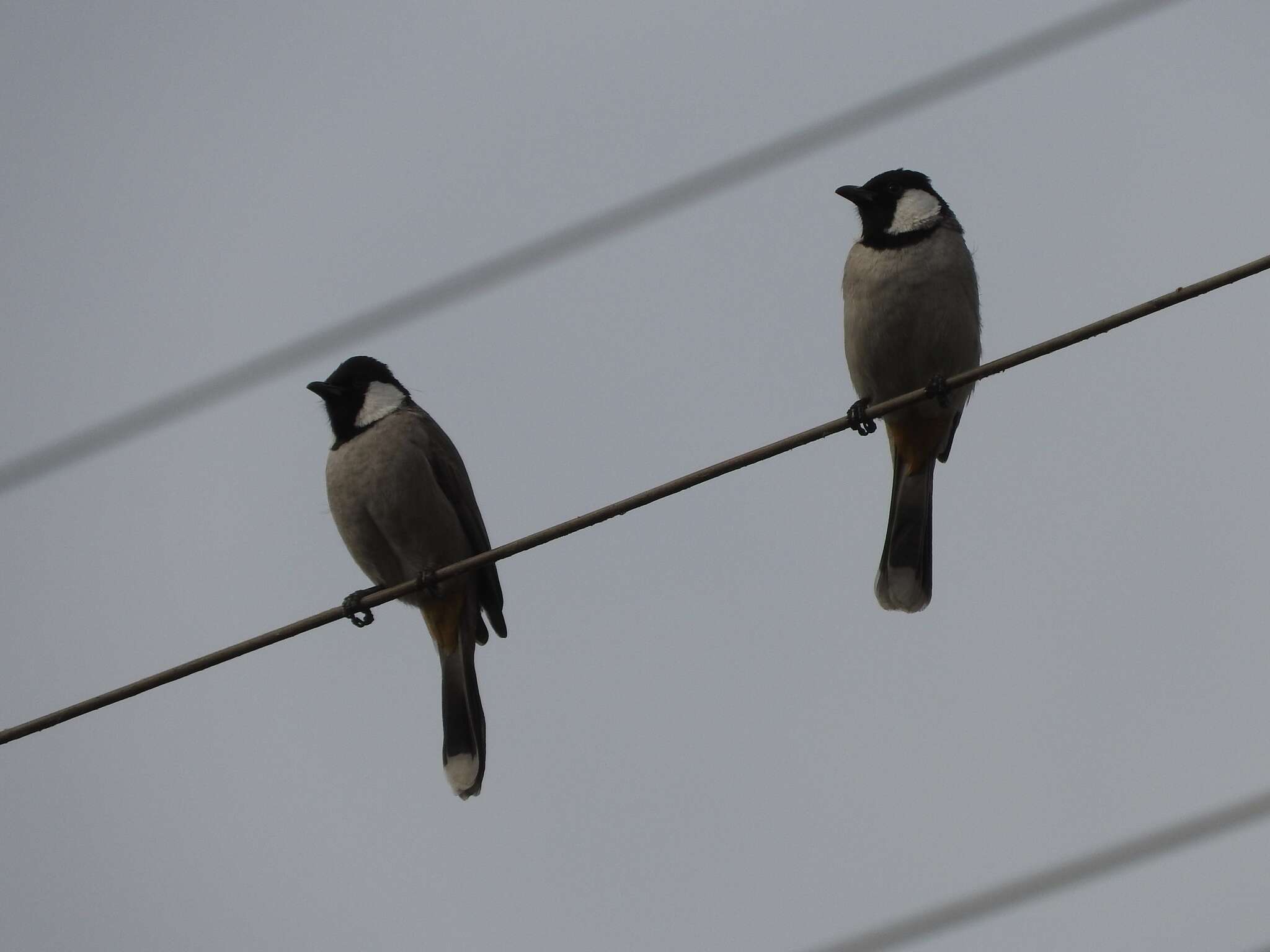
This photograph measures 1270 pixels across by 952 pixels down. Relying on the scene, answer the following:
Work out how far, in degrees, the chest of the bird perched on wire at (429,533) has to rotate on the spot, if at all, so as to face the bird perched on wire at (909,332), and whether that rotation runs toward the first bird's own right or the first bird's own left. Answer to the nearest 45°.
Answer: approximately 135° to the first bird's own left

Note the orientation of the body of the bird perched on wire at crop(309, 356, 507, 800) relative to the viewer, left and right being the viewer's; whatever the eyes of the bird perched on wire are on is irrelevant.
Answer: facing the viewer and to the left of the viewer
